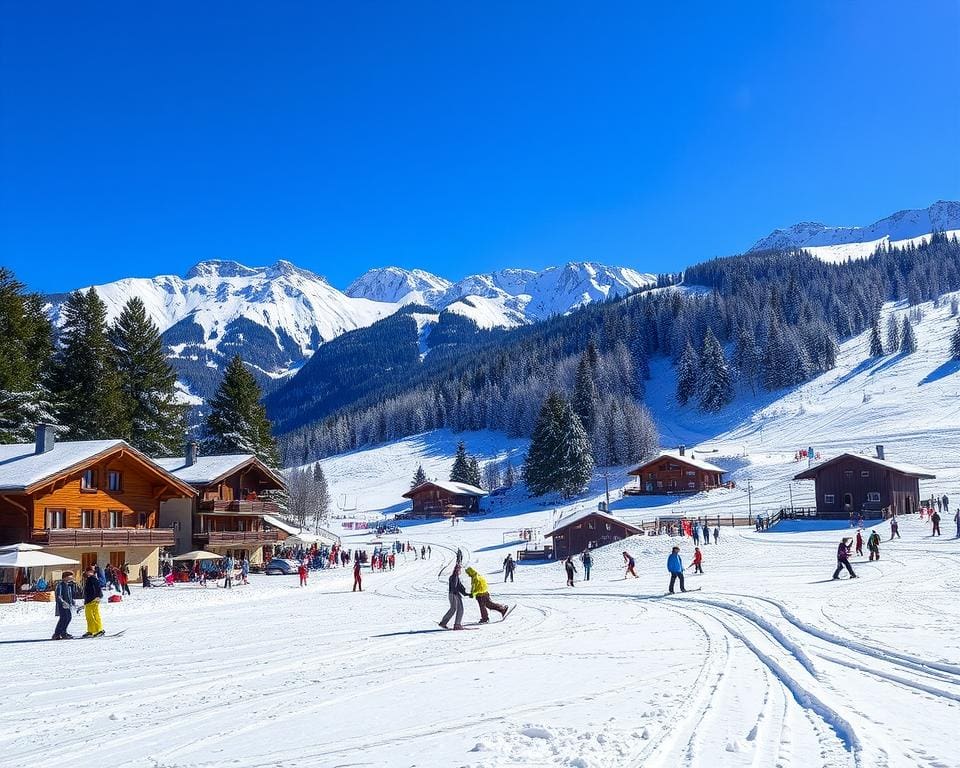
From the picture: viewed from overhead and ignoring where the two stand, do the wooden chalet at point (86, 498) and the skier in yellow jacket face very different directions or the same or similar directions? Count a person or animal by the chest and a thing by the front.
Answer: very different directions

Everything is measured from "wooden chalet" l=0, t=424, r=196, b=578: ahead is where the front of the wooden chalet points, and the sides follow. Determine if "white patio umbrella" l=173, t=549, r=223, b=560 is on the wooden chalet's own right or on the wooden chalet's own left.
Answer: on the wooden chalet's own left

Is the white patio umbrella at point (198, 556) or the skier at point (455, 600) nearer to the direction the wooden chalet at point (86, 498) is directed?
the skier

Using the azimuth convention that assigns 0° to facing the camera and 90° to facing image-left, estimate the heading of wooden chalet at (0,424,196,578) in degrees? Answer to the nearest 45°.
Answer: approximately 315°

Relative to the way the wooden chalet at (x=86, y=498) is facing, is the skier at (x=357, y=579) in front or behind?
in front
